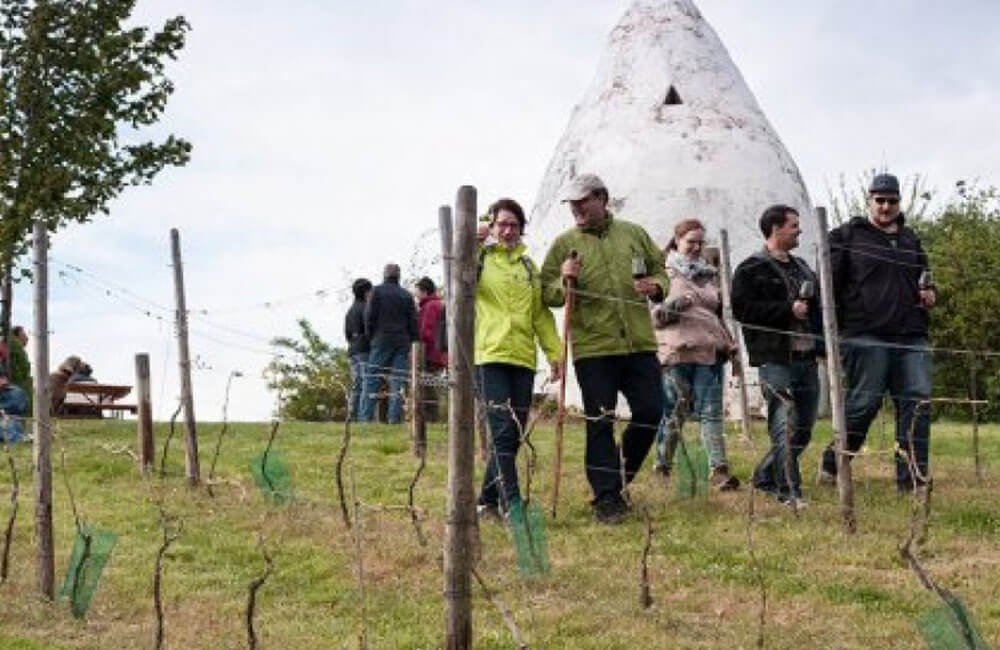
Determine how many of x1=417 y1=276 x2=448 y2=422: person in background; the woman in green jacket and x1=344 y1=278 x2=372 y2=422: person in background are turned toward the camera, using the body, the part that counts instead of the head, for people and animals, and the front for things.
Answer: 1

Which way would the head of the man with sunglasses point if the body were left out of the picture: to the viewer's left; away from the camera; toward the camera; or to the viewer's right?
toward the camera

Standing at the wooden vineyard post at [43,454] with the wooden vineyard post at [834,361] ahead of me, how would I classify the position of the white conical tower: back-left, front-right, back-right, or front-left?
front-left

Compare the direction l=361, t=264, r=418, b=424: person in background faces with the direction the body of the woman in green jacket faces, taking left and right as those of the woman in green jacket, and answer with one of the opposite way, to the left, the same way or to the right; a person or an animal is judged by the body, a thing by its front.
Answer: the opposite way

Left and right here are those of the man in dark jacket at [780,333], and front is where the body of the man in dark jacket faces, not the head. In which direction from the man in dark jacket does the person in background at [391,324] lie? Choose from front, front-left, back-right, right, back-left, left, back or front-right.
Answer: back

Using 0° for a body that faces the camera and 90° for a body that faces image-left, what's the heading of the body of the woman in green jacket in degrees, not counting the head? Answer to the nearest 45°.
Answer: approximately 0°

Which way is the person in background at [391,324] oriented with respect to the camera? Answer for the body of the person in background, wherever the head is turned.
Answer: away from the camera

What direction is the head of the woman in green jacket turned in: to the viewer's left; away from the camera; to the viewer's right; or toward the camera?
toward the camera
